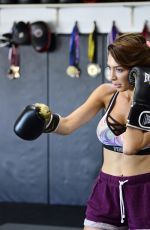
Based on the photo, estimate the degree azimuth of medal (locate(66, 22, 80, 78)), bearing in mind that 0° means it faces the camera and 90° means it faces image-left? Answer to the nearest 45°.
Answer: approximately 0°

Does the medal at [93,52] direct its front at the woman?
yes

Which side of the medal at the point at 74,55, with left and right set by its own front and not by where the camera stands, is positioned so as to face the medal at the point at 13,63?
right

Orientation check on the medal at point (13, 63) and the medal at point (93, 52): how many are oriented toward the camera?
2

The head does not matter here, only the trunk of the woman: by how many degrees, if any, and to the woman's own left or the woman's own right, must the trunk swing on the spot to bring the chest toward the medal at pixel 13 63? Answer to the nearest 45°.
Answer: approximately 135° to the woman's own right

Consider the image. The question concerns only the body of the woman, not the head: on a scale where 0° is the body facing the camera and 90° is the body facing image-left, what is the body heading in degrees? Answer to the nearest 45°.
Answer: approximately 45°
